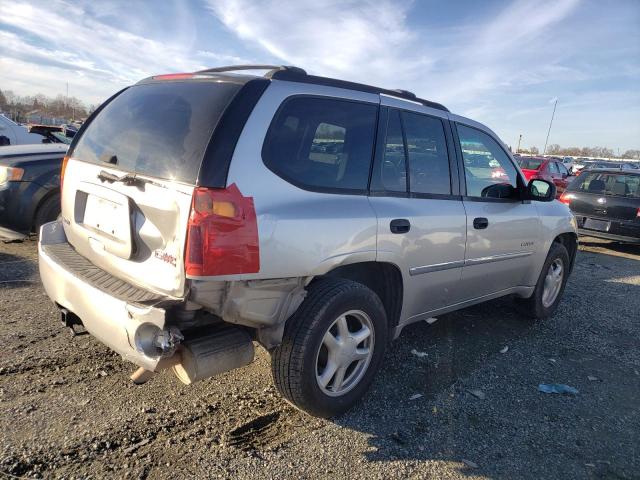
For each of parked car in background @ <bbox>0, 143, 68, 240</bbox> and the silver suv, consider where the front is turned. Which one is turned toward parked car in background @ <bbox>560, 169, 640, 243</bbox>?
the silver suv

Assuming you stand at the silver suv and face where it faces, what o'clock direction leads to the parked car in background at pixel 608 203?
The parked car in background is roughly at 12 o'clock from the silver suv.

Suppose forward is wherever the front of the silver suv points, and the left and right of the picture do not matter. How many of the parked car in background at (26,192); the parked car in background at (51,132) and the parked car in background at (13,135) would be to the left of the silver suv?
3

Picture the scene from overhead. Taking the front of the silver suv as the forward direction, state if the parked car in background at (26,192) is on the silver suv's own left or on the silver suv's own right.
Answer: on the silver suv's own left

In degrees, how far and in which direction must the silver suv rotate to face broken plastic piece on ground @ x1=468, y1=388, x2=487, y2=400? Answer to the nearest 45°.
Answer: approximately 45° to its right

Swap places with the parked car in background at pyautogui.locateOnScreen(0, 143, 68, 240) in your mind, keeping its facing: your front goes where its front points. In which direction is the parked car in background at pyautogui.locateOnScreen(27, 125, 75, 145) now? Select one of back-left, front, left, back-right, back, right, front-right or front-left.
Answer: back-right

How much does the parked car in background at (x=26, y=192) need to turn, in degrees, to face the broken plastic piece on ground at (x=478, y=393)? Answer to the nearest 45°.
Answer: approximately 90° to its left

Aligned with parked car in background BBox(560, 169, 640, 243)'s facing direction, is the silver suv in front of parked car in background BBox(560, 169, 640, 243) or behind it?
behind

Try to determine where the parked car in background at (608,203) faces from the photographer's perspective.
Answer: facing away from the viewer and to the right of the viewer

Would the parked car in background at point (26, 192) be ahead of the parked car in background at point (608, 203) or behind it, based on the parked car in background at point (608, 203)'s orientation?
behind

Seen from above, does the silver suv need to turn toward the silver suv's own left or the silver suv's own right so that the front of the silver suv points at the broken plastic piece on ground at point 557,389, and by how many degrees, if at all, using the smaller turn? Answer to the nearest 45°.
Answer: approximately 45° to the silver suv's own right
